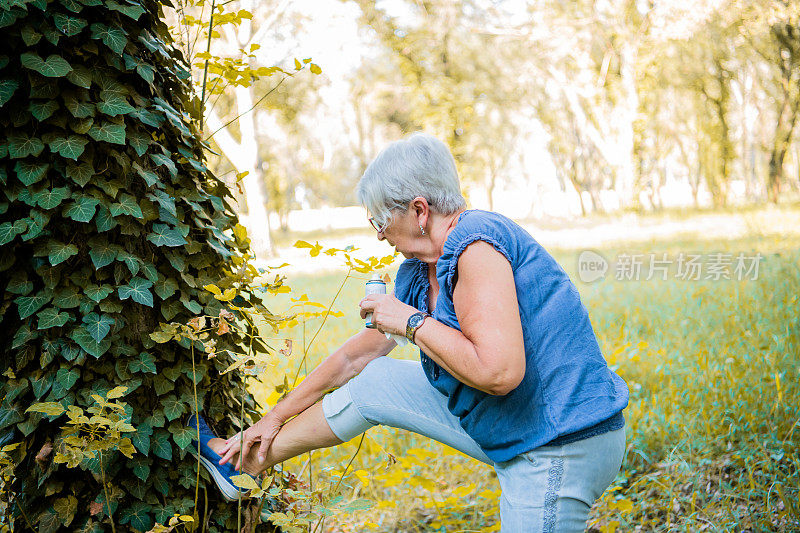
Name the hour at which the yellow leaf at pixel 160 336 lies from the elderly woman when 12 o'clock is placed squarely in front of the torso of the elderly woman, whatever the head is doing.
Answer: The yellow leaf is roughly at 12 o'clock from the elderly woman.

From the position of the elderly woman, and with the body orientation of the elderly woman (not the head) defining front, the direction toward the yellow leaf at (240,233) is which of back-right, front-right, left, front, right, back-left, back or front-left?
front-right

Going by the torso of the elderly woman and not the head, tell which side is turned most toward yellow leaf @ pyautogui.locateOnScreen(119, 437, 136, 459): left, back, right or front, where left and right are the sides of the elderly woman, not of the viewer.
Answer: front

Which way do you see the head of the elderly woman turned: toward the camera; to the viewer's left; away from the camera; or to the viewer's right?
to the viewer's left

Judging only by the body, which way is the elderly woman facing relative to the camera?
to the viewer's left
